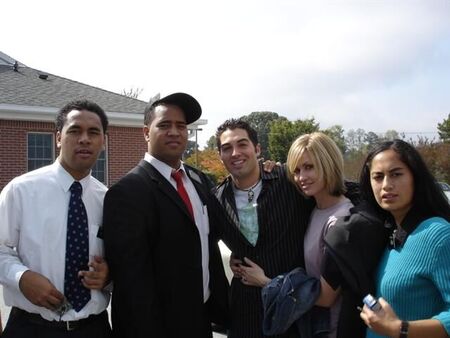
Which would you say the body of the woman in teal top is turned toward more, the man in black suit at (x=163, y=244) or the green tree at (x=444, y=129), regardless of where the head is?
the man in black suit

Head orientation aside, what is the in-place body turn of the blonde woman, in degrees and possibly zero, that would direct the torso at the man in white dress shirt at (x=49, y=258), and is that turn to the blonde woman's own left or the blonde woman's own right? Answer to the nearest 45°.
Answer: approximately 45° to the blonde woman's own right

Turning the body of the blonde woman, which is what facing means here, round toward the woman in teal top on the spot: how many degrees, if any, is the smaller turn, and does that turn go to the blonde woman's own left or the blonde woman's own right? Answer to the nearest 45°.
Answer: approximately 90° to the blonde woman's own left

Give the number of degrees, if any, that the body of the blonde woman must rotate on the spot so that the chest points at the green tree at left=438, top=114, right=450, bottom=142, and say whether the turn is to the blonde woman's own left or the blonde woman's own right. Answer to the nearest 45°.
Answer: approximately 135° to the blonde woman's own right

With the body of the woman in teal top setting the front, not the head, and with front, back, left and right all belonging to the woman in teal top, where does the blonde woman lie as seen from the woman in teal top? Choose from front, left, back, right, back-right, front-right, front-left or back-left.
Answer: right

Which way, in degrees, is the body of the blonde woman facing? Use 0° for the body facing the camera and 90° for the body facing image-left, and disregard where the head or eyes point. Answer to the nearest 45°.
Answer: approximately 45°

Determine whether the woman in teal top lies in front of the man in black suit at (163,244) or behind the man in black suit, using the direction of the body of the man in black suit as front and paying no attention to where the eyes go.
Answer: in front

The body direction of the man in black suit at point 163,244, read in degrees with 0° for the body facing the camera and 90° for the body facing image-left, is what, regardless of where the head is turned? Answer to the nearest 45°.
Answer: approximately 315°

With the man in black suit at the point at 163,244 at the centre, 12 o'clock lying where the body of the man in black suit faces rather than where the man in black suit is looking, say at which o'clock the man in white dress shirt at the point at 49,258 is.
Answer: The man in white dress shirt is roughly at 4 o'clock from the man in black suit.

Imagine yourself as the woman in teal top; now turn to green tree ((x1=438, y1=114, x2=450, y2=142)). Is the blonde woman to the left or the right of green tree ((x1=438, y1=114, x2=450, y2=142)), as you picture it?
left

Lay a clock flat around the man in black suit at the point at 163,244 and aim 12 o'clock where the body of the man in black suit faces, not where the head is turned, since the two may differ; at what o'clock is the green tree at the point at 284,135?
The green tree is roughly at 8 o'clock from the man in black suit.
